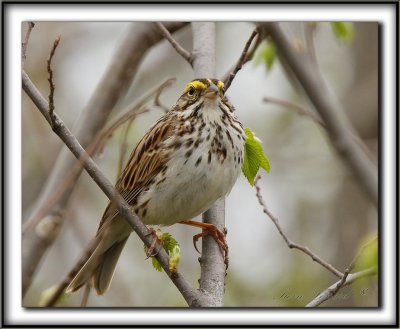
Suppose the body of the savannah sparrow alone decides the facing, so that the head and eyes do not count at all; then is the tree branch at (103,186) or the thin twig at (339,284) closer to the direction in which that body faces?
the thin twig

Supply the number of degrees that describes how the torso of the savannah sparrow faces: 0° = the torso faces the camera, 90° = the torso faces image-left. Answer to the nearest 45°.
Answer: approximately 315°

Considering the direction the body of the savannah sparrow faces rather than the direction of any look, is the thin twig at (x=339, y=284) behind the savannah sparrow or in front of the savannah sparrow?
in front
